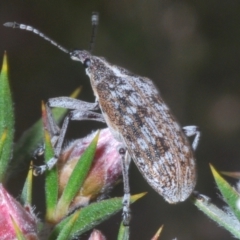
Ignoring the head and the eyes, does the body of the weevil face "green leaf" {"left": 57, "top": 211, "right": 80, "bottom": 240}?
no

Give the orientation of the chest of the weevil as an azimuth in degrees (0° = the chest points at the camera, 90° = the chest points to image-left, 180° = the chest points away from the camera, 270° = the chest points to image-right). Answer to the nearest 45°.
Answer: approximately 135°

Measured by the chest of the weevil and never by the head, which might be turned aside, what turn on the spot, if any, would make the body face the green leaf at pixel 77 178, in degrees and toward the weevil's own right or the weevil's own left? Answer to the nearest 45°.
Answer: approximately 90° to the weevil's own left

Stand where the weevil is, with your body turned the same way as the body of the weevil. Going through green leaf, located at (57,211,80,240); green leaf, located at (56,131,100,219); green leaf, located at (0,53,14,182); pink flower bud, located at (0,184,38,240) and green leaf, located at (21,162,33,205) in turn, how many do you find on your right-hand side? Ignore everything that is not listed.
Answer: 0

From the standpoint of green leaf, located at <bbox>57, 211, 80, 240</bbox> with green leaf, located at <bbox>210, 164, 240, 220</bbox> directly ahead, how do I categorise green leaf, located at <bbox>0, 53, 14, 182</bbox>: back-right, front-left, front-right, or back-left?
back-left

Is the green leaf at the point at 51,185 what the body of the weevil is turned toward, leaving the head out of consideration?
no

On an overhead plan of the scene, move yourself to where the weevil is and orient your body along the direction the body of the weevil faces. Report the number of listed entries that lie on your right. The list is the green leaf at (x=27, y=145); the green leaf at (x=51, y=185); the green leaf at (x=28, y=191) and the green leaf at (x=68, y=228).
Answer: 0

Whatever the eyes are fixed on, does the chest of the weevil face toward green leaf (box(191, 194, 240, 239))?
no

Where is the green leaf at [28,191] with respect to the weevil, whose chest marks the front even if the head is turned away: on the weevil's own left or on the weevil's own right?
on the weevil's own left

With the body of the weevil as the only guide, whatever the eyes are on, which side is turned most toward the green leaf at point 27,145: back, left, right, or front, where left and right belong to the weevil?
front
